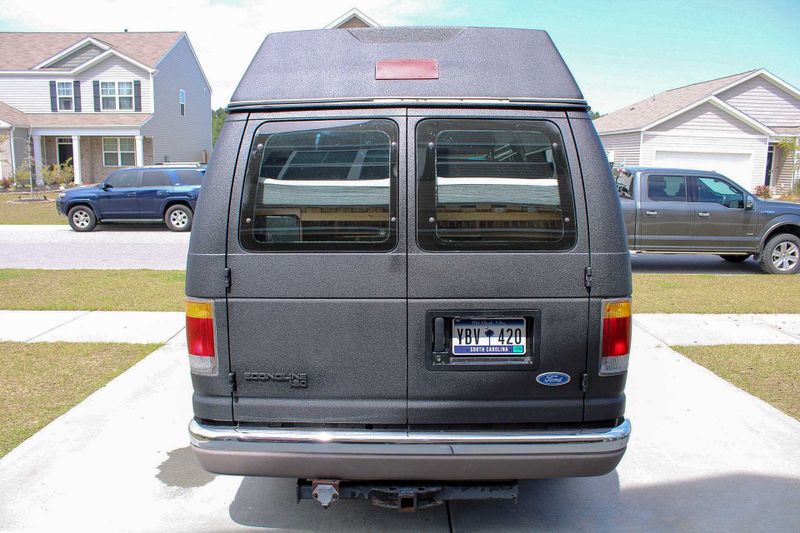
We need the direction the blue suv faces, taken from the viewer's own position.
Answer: facing to the left of the viewer

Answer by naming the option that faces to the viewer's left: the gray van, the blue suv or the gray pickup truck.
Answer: the blue suv

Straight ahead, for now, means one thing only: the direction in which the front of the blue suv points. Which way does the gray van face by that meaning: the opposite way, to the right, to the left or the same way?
to the right

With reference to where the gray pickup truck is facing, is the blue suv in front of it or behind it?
behind

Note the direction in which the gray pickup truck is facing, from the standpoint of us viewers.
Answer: facing to the right of the viewer

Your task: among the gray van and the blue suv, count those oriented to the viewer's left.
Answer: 1

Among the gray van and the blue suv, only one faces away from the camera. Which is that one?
the gray van

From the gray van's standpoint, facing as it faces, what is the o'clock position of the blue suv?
The blue suv is roughly at 11 o'clock from the gray van.

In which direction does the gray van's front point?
away from the camera

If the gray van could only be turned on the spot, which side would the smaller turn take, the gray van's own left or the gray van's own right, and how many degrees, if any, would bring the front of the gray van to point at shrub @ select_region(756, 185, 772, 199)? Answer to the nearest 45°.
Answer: approximately 45° to the gray van's own right

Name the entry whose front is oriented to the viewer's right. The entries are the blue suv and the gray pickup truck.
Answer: the gray pickup truck

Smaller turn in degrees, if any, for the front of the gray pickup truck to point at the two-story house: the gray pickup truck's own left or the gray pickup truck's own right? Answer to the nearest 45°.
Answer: approximately 135° to the gray pickup truck's own left

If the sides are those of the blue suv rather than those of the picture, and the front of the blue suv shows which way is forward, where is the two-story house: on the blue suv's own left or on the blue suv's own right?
on the blue suv's own right
